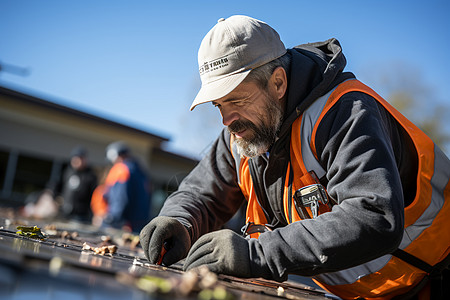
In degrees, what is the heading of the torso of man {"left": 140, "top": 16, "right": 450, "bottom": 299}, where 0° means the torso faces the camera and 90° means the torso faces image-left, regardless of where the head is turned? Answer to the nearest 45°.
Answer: approximately 45°

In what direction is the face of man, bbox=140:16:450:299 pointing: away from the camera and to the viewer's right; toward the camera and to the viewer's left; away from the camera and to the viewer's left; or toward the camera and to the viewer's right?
toward the camera and to the viewer's left

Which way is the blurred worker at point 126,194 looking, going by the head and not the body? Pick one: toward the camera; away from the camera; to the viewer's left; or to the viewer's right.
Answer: to the viewer's left

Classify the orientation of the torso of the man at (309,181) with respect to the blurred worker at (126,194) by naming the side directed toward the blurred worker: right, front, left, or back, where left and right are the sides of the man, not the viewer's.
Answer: right

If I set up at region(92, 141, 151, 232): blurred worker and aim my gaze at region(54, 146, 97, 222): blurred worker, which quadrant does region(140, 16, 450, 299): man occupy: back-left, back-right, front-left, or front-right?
back-left
